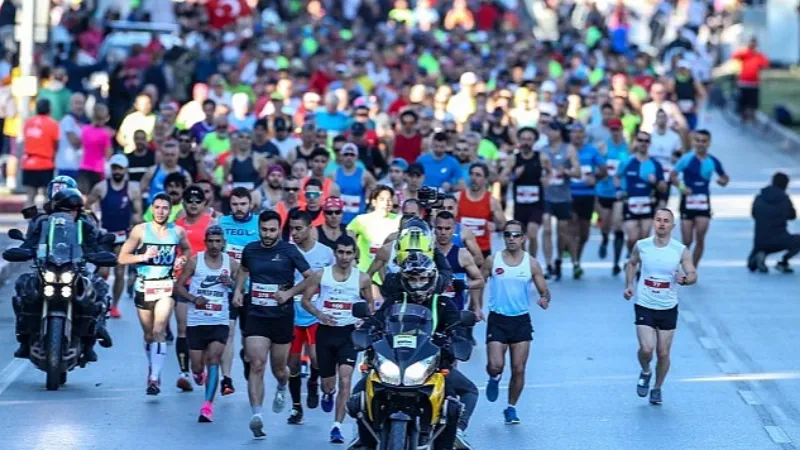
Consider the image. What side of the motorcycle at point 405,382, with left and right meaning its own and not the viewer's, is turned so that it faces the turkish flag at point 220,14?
back

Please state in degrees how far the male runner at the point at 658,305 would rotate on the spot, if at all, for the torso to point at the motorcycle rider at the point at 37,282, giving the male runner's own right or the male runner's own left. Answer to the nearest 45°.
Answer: approximately 90° to the male runner's own right

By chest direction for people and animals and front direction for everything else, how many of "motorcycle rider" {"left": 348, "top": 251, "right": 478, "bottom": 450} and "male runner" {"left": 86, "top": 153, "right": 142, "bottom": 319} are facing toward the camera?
2

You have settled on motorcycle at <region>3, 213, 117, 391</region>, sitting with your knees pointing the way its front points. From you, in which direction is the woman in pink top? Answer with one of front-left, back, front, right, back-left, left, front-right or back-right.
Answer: back

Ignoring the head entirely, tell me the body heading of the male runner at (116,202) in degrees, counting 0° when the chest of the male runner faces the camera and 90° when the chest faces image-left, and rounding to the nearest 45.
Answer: approximately 0°

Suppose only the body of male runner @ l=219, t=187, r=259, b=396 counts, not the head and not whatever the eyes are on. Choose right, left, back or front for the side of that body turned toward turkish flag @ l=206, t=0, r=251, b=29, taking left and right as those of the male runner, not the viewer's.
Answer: back
